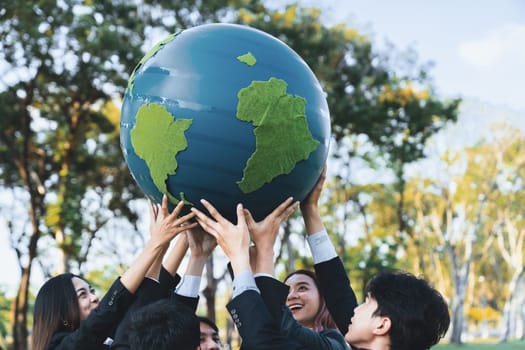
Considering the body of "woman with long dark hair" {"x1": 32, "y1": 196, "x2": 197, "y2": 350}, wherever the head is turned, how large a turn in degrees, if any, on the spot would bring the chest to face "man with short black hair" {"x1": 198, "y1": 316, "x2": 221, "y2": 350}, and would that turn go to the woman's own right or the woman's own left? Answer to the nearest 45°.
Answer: approximately 45° to the woman's own left

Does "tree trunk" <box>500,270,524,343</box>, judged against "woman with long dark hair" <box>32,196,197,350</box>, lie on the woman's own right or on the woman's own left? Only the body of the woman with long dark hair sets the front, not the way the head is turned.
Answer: on the woman's own left

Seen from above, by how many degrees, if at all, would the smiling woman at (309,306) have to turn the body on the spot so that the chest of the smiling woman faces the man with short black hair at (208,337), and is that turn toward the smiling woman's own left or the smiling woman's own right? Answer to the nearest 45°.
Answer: approximately 45° to the smiling woman's own right

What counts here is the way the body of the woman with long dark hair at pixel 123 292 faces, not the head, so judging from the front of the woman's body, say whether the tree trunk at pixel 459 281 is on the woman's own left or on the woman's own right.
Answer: on the woman's own left

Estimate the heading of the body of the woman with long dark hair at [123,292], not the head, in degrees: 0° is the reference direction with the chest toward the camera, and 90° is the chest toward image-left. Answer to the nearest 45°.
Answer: approximately 270°

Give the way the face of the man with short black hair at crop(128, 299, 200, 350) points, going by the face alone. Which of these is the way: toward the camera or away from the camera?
away from the camera
